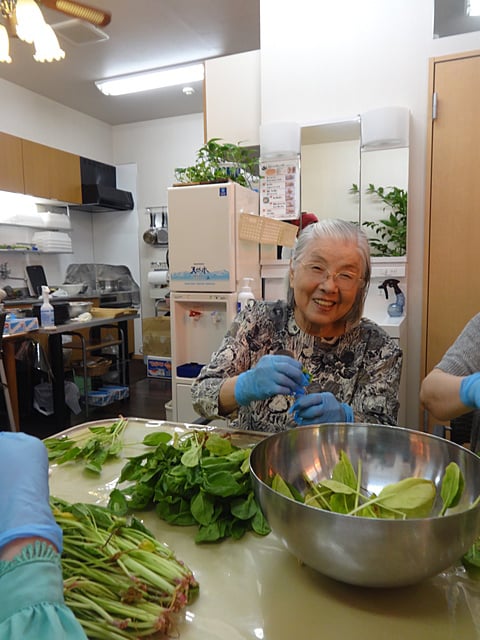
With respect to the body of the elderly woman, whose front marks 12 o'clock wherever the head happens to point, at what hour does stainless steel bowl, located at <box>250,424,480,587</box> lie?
The stainless steel bowl is roughly at 12 o'clock from the elderly woman.

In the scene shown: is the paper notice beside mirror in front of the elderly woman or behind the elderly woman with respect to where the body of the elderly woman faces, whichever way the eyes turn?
behind

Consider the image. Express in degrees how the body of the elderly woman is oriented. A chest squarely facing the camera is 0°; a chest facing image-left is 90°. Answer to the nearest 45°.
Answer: approximately 0°

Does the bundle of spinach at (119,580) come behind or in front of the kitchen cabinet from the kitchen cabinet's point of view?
in front

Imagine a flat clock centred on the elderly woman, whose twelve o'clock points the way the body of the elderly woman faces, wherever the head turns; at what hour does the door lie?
The door is roughly at 7 o'clock from the elderly woman.

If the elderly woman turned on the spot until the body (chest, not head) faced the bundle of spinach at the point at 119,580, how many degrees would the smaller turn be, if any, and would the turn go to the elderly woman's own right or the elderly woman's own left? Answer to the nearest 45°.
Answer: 0° — they already face it

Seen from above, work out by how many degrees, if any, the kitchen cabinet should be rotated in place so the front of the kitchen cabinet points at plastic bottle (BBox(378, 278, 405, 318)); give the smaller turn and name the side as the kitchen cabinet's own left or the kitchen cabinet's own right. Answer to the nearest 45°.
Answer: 0° — it already faces it

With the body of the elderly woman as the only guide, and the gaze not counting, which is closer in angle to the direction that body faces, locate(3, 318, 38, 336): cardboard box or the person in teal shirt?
the person in teal shirt

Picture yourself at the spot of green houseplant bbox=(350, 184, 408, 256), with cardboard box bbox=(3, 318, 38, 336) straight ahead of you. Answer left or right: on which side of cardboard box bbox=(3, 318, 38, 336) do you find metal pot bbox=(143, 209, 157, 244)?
right

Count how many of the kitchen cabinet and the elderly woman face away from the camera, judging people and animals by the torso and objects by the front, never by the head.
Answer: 0
